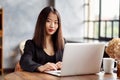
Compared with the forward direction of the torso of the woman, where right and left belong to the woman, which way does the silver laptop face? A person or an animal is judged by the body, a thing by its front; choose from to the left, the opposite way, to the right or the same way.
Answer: the opposite way

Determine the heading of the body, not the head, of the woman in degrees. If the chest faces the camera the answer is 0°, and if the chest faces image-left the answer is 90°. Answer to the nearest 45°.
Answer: approximately 315°

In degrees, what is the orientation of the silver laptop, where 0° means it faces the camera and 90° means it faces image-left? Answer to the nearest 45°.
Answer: approximately 135°

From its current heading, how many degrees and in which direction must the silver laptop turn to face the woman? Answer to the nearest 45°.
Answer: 0° — it already faces them

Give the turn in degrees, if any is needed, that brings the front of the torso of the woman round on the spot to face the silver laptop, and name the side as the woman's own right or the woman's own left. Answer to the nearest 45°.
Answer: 0° — they already face it
